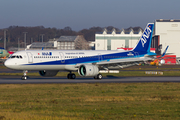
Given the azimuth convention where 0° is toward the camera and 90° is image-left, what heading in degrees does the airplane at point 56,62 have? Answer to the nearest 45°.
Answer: approximately 45°
